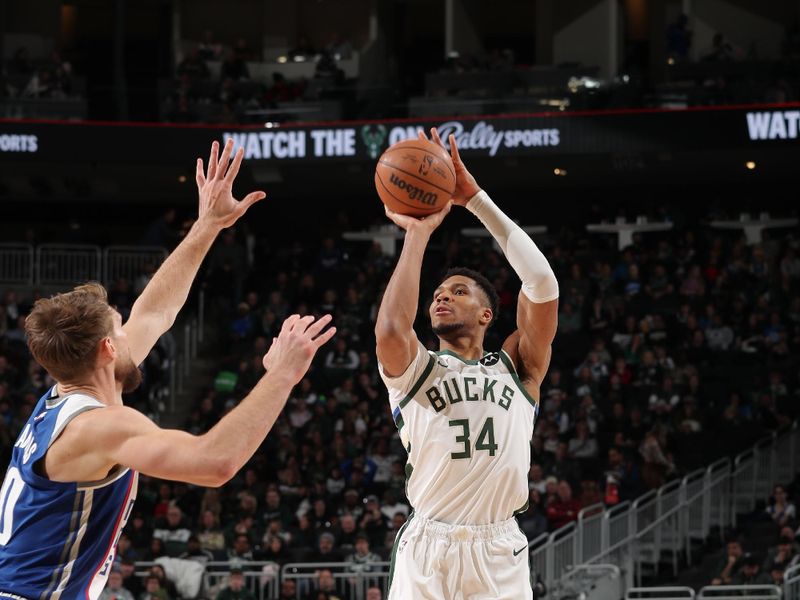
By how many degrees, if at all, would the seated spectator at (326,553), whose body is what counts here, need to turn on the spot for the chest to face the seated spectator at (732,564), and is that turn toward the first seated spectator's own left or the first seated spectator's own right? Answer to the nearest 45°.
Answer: approximately 90° to the first seated spectator's own left

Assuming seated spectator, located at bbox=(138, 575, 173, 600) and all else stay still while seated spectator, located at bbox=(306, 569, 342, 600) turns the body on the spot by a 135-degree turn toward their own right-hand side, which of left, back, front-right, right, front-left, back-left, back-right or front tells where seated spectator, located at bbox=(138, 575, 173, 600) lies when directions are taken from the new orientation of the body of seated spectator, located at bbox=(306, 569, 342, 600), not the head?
front-left

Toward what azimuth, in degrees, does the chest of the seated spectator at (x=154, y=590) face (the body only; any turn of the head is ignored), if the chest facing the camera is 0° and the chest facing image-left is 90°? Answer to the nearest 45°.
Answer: approximately 0°

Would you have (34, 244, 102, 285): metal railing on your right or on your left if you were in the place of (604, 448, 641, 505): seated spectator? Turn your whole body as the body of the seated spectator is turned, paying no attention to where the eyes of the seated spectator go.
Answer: on your right

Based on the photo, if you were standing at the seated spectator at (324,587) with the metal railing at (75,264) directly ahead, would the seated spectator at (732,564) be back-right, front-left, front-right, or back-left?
back-right

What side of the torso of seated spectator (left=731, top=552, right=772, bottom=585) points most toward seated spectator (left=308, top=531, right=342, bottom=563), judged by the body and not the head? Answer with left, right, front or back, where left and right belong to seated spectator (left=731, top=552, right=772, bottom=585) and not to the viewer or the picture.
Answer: right

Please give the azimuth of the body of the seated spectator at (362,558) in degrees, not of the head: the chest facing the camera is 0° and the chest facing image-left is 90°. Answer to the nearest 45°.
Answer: approximately 0°

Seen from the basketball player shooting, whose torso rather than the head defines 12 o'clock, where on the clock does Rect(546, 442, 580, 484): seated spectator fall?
The seated spectator is roughly at 6 o'clock from the basketball player shooting.
